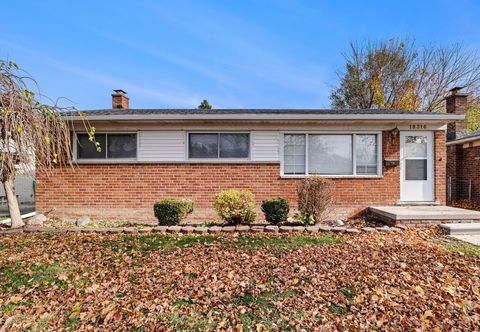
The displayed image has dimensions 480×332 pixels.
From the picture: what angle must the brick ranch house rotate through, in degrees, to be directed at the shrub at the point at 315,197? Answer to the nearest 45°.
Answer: approximately 45° to its left

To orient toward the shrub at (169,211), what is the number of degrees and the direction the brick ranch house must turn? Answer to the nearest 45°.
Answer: approximately 45° to its right

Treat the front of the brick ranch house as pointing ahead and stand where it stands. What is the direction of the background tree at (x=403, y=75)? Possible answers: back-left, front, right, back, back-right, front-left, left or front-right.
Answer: back-left

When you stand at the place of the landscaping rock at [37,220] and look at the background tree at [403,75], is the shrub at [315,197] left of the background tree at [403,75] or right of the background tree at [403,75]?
right

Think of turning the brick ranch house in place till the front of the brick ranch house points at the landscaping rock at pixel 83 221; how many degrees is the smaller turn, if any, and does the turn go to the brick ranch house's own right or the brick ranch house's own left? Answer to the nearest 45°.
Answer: approximately 90° to the brick ranch house's own right

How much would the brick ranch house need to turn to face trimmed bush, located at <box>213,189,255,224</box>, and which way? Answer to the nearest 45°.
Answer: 0° — it already faces it

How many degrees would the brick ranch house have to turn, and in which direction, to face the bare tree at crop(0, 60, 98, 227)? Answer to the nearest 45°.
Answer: approximately 45° to its right

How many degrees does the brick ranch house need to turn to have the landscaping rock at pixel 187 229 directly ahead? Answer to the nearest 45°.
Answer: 0° — it already faces it

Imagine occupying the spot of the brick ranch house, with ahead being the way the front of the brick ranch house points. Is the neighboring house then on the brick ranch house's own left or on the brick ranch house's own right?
on the brick ranch house's own left

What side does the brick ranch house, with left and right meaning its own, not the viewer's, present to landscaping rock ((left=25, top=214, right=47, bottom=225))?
right

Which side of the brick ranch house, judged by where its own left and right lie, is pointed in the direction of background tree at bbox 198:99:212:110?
back

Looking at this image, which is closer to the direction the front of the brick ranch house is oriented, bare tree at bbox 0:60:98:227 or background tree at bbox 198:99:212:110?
the bare tree

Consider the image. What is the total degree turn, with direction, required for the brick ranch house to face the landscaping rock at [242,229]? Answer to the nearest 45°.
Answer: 0° — it already faces it

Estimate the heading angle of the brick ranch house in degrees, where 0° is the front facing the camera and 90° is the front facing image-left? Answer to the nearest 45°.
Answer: approximately 0°
